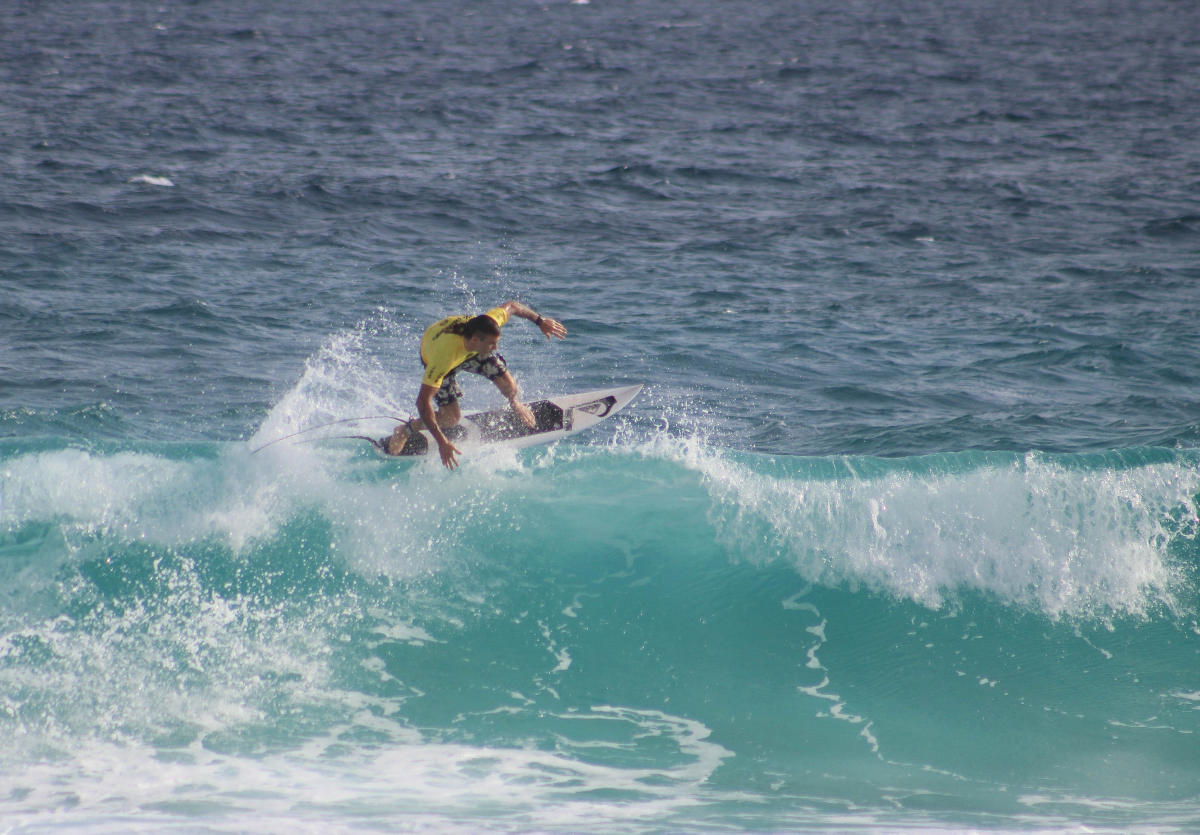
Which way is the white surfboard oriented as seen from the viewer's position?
to the viewer's right
